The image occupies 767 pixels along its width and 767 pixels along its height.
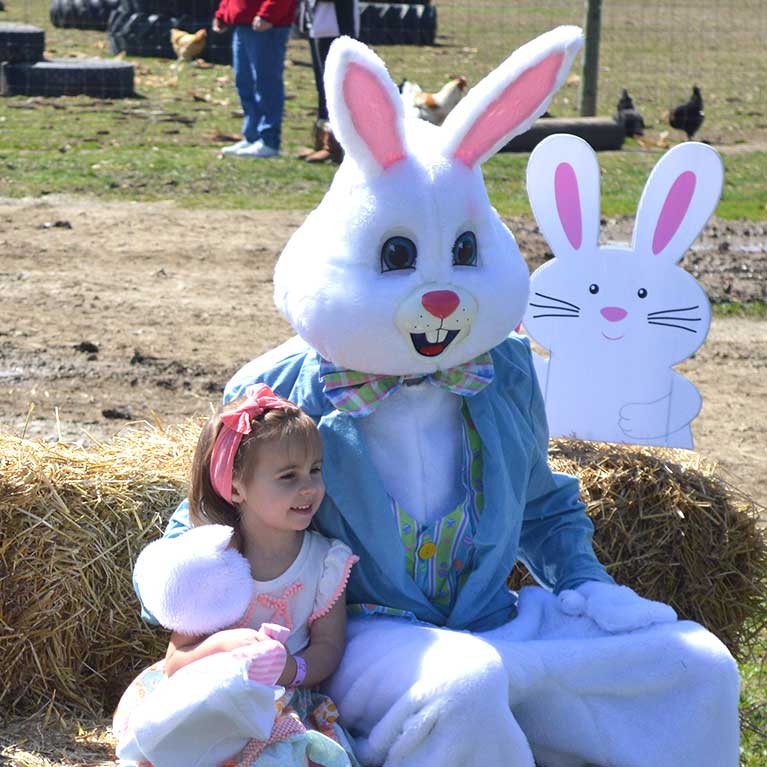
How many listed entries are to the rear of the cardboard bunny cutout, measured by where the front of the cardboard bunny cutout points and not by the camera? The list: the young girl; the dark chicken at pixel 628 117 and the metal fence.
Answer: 2

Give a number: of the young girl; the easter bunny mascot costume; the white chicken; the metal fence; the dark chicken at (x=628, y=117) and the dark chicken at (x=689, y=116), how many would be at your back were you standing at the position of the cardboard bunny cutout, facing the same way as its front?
4

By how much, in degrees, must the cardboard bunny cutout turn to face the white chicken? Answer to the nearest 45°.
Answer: approximately 180°

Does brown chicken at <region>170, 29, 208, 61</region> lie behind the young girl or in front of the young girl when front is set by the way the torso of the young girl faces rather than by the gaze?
behind

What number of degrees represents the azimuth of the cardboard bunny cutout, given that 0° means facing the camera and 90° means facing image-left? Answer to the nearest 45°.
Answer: approximately 0°

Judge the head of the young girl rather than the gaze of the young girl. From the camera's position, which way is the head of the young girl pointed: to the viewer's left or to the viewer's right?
to the viewer's right

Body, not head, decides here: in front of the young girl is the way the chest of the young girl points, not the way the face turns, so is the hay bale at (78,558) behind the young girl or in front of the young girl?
behind

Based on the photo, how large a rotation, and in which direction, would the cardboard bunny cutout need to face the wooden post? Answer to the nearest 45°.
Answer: approximately 180°

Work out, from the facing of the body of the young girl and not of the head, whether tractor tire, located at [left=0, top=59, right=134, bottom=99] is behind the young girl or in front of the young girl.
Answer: behind

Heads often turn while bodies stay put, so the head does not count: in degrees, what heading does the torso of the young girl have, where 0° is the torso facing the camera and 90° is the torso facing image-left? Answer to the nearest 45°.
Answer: approximately 315°

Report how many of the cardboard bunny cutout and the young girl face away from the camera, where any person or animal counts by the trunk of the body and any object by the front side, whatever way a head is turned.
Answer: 0

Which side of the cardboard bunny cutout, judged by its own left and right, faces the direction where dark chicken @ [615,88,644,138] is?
back

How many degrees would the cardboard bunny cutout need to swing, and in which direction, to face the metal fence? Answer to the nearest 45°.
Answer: approximately 180°
